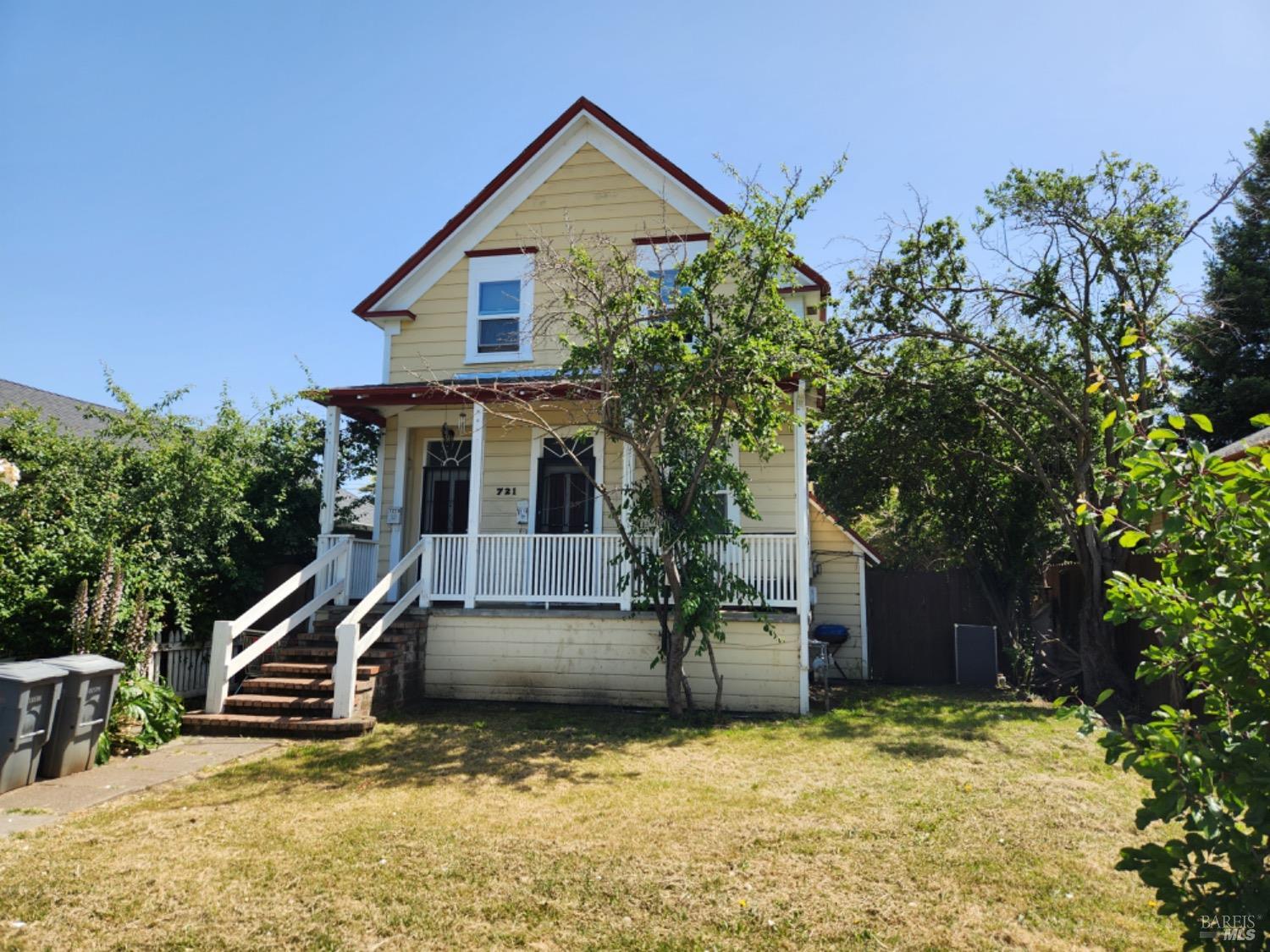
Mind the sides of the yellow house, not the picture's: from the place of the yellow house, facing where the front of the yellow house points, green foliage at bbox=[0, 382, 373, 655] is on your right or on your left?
on your right

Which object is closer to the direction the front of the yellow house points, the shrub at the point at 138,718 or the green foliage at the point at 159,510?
the shrub

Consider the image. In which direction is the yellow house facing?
toward the camera

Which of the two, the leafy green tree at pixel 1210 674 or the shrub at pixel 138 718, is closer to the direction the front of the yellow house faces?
the leafy green tree

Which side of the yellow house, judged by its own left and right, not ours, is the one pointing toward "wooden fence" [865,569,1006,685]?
left

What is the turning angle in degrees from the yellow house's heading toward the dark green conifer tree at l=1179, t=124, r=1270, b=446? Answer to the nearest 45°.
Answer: approximately 90° to its left

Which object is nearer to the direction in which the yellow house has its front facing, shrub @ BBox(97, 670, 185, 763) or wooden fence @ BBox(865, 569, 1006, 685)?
the shrub

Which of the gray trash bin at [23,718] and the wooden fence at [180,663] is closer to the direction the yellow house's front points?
the gray trash bin

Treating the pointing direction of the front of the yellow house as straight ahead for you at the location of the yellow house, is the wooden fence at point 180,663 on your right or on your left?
on your right

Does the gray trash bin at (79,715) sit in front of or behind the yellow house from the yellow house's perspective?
in front

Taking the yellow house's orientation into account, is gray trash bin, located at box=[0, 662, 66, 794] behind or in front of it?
in front
